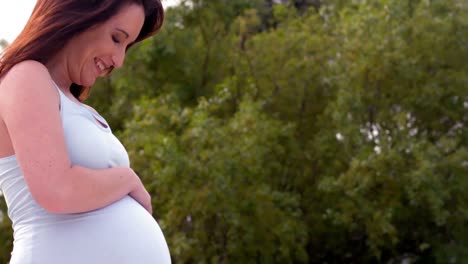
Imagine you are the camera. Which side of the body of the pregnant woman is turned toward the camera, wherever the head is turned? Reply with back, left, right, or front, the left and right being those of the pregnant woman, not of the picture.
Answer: right

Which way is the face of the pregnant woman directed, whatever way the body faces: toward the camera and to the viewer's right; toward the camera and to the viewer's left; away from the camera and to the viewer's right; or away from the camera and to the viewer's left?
toward the camera and to the viewer's right
